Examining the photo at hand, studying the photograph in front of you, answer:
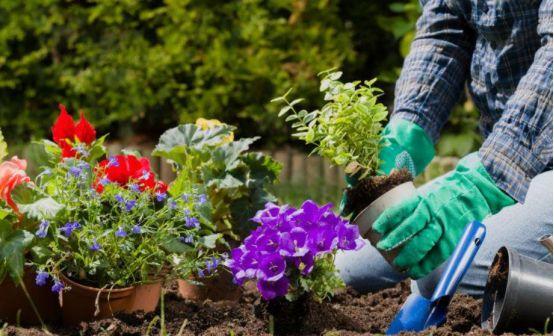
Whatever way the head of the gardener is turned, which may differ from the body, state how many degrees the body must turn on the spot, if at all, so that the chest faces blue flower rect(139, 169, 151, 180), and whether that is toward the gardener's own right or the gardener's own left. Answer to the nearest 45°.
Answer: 0° — they already face it

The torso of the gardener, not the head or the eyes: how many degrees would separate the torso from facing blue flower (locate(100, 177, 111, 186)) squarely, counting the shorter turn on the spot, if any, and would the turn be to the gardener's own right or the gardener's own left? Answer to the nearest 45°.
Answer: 0° — they already face it

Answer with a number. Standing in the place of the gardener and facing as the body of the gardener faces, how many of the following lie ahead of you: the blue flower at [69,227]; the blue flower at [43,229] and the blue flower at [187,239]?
3

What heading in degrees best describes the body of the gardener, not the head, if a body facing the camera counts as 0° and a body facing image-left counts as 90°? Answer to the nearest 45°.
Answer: approximately 45°

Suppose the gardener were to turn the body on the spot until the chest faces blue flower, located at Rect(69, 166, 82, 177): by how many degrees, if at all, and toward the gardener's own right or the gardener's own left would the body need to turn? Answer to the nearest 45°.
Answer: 0° — they already face it

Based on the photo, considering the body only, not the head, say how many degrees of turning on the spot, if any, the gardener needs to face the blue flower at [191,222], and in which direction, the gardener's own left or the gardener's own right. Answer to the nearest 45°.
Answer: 0° — they already face it

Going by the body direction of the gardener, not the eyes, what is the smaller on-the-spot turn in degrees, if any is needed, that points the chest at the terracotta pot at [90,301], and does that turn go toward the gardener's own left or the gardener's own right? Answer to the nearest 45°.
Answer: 0° — they already face it
